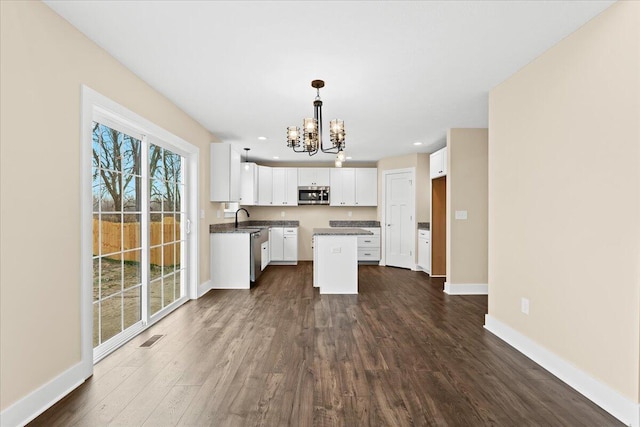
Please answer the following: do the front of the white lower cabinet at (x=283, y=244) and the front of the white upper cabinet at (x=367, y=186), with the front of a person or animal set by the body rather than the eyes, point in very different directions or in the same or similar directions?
same or similar directions

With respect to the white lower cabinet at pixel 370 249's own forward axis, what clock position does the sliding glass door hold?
The sliding glass door is roughly at 1 o'clock from the white lower cabinet.

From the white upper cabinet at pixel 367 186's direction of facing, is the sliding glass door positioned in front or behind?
in front

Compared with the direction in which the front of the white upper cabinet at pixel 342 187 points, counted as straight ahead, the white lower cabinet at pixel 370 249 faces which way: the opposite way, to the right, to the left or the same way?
the same way

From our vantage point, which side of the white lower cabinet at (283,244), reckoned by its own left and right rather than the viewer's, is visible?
front

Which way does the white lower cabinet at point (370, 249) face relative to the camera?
toward the camera

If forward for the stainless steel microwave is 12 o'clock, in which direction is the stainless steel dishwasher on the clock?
The stainless steel dishwasher is roughly at 1 o'clock from the stainless steel microwave.

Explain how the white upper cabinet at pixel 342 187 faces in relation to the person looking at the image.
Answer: facing the viewer

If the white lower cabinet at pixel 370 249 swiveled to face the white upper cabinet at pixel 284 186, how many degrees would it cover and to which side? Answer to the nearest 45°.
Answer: approximately 90° to its right

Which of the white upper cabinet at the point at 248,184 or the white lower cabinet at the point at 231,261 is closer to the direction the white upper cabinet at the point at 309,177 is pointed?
the white lower cabinet

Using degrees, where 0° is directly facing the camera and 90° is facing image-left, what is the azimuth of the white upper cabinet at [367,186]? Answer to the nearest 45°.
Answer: approximately 0°

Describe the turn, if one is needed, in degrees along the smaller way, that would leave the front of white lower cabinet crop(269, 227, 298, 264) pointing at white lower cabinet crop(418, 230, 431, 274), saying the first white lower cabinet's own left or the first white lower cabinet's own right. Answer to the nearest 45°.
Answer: approximately 45° to the first white lower cabinet's own left

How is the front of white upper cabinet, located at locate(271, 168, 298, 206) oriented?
toward the camera

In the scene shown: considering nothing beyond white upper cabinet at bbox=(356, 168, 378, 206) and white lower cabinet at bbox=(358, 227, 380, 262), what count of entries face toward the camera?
2

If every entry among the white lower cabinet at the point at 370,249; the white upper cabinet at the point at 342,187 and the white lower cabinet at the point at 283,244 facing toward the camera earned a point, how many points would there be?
3

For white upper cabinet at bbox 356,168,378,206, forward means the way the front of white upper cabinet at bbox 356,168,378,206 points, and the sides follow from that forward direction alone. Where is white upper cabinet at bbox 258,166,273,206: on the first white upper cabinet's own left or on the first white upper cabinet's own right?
on the first white upper cabinet's own right
